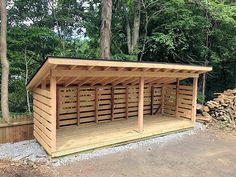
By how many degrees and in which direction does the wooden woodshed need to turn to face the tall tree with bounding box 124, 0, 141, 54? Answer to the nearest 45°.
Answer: approximately 135° to its left

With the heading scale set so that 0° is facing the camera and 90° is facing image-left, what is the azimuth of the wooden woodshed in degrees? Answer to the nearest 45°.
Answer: approximately 315°
